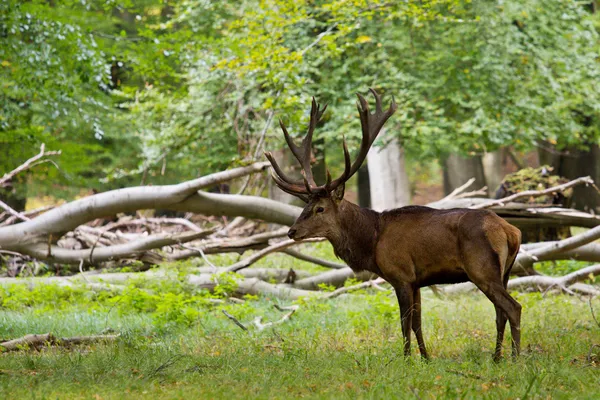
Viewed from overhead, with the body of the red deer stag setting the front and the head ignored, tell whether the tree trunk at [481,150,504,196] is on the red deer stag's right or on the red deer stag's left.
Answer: on the red deer stag's right

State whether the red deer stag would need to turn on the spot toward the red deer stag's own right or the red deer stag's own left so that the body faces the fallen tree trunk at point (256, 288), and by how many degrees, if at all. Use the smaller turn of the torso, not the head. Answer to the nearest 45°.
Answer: approximately 45° to the red deer stag's own right

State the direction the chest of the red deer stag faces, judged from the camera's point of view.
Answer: to the viewer's left

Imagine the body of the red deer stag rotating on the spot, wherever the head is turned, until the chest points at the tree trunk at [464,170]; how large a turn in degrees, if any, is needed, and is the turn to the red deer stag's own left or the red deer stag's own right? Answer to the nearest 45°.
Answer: approximately 90° to the red deer stag's own right

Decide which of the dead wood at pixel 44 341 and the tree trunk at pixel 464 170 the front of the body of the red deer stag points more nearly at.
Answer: the dead wood

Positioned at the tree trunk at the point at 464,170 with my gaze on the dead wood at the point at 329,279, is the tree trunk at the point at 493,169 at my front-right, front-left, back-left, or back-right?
back-left

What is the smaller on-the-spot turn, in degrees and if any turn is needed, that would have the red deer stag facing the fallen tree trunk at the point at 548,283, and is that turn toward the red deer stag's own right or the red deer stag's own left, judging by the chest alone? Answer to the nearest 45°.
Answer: approximately 135° to the red deer stag's own right

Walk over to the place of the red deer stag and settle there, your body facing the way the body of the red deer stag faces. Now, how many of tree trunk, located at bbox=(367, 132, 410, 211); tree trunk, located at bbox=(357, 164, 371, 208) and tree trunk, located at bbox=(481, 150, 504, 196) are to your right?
3

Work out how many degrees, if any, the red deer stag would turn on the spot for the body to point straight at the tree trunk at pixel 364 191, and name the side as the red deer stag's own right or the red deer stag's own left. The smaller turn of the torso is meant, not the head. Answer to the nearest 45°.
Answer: approximately 90° to the red deer stag's own right

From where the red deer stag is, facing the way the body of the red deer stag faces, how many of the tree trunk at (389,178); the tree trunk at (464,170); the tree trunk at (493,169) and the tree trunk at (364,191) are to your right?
4

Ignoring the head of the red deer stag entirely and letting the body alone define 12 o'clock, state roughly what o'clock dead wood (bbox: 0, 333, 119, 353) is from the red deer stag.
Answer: The dead wood is roughly at 12 o'clock from the red deer stag.
